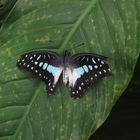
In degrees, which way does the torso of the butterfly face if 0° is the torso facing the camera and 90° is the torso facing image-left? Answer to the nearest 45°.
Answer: approximately 180°
